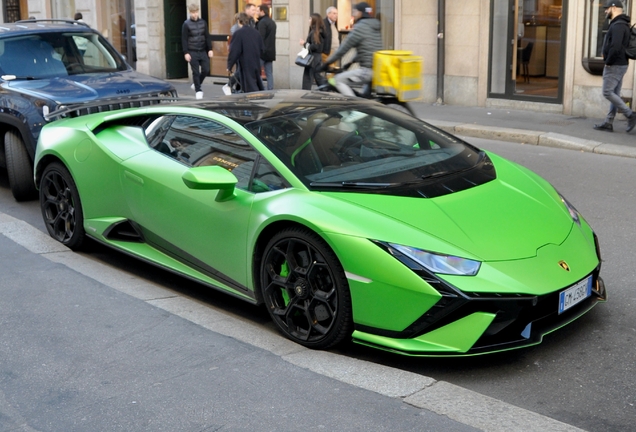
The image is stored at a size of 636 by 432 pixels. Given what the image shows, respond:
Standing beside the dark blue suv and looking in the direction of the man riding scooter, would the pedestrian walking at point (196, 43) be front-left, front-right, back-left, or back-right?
front-left

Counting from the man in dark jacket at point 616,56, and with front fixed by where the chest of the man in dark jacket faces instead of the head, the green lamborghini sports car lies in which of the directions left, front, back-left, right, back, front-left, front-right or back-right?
left

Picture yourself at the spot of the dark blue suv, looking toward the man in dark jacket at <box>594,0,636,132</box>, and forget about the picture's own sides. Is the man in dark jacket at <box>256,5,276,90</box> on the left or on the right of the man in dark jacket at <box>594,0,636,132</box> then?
left

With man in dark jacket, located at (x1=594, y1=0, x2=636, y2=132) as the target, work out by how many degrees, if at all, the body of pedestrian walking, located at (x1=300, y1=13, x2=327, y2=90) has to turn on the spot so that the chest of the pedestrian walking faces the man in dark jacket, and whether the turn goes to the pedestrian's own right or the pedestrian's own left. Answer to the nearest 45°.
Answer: approximately 135° to the pedestrian's own left

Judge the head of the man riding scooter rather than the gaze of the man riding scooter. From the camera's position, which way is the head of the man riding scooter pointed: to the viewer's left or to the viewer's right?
to the viewer's left

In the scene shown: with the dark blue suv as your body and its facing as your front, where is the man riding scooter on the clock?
The man riding scooter is roughly at 10 o'clock from the dark blue suv.

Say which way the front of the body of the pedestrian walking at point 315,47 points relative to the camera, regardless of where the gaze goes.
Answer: to the viewer's left

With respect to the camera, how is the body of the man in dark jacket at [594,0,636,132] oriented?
to the viewer's left

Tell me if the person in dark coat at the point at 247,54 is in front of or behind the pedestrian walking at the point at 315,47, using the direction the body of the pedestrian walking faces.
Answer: in front

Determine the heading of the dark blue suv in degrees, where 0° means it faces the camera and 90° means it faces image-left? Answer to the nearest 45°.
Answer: approximately 315°

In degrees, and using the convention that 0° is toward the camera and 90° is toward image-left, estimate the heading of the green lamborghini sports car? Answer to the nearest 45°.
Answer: approximately 315°

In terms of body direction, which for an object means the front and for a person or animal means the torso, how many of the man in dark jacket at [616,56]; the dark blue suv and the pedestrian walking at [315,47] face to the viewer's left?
2
